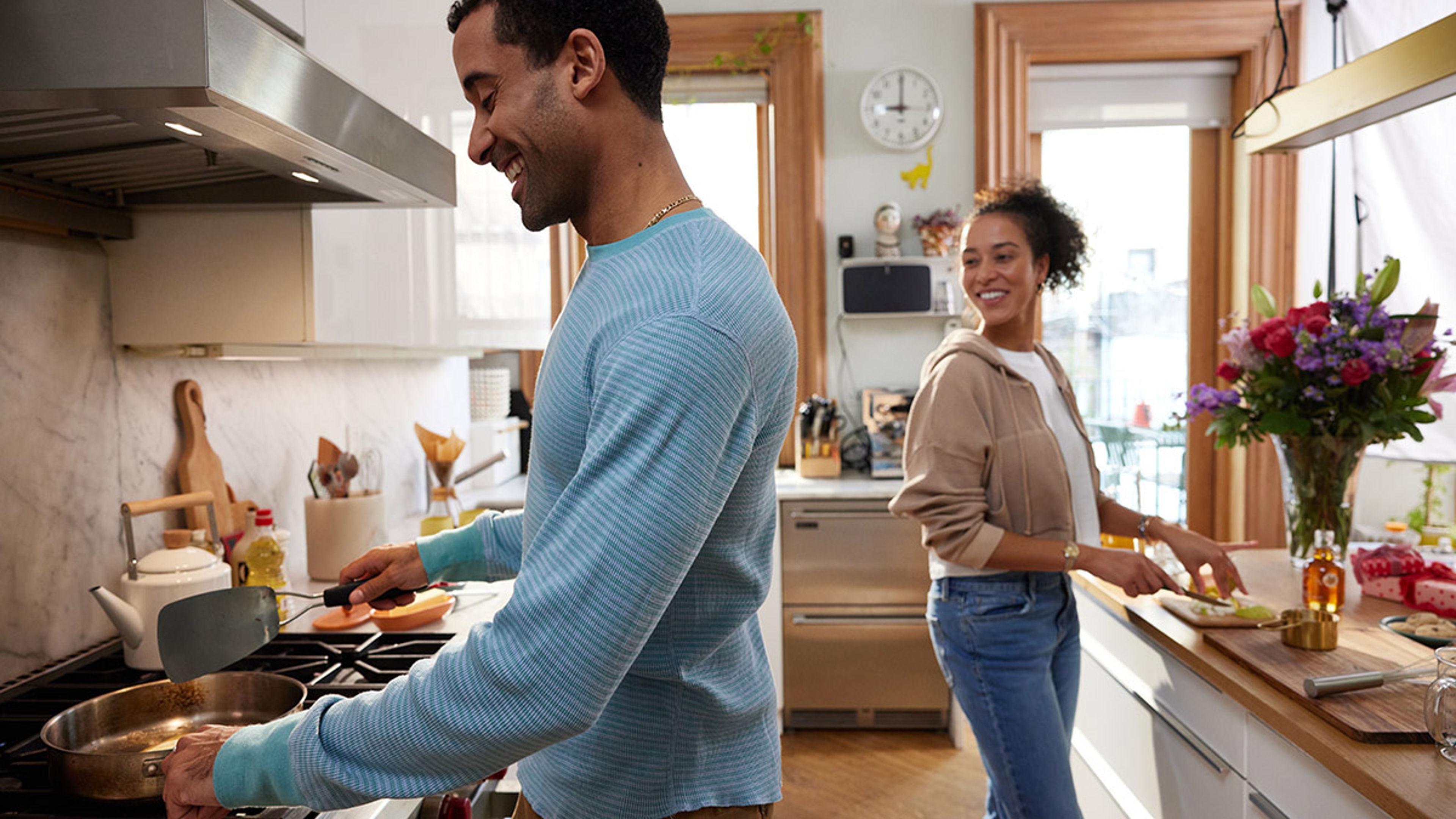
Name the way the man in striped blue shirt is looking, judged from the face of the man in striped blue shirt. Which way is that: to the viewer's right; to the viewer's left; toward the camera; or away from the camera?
to the viewer's left

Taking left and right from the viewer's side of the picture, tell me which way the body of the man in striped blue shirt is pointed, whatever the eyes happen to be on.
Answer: facing to the left of the viewer

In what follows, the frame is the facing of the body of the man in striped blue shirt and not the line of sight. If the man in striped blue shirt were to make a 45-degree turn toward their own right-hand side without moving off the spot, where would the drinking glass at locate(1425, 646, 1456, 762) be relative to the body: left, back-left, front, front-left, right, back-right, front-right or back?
back-right

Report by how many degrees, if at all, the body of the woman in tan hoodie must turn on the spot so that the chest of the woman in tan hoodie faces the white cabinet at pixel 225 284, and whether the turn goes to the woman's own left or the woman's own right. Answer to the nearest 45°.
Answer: approximately 90° to the woman's own right

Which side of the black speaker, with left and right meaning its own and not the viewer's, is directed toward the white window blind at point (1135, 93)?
left

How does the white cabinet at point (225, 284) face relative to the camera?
to the viewer's right

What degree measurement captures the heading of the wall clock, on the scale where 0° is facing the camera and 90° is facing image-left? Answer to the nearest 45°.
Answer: approximately 0°

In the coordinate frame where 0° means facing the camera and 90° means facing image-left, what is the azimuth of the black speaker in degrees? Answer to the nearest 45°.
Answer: approximately 0°

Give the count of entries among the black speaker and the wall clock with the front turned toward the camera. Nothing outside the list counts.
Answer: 2

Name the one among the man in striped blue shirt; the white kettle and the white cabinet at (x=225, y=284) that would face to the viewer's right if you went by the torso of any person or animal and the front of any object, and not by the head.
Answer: the white cabinet

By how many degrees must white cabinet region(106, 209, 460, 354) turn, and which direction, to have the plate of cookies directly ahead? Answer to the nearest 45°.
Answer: approximately 45° to its right
